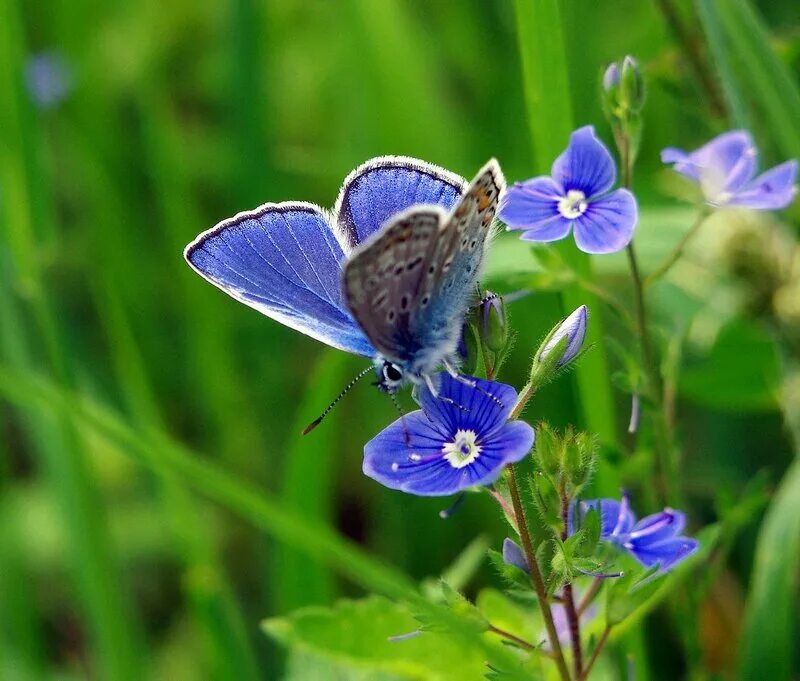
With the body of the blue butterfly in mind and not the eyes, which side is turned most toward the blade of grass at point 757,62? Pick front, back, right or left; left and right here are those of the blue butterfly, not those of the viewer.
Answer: back

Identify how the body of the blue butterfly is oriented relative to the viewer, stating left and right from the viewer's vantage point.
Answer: facing the viewer and to the left of the viewer

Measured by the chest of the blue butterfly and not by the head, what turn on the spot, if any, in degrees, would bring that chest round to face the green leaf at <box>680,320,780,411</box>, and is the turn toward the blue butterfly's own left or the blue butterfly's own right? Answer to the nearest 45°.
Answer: approximately 180°

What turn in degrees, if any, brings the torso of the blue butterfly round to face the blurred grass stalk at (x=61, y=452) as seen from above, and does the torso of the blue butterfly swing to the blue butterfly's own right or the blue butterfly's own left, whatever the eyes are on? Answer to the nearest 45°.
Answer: approximately 90° to the blue butterfly's own right

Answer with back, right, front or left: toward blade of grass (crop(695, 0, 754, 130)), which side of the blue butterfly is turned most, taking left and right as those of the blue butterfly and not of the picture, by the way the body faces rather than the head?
back
